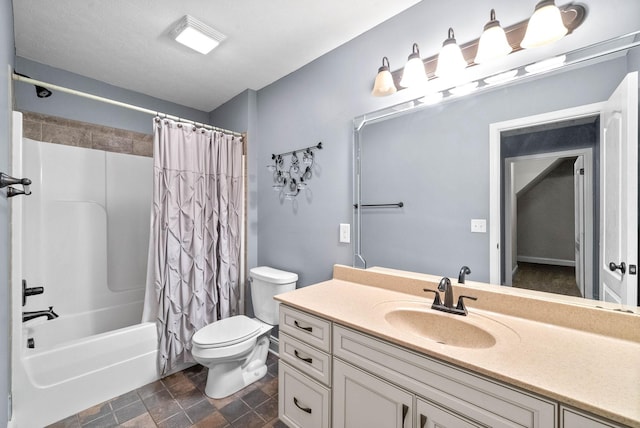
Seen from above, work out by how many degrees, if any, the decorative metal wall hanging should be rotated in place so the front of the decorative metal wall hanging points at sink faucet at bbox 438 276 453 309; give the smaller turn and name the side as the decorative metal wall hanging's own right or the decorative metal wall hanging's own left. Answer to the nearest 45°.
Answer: approximately 90° to the decorative metal wall hanging's own left

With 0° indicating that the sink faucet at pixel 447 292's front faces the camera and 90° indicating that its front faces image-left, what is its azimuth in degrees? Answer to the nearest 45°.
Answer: approximately 45°

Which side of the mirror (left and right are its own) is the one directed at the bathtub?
front

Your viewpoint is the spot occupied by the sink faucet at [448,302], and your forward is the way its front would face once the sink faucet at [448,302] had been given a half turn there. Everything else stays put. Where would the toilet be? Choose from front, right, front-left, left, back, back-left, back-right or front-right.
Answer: back-left

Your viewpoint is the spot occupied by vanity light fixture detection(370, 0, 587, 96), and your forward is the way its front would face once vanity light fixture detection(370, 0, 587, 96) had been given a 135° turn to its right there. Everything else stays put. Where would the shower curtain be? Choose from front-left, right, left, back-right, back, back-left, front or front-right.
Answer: left

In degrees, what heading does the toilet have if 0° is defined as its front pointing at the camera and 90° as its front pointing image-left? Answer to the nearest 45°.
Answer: approximately 45°

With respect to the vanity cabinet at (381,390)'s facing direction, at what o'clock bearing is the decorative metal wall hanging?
The decorative metal wall hanging is roughly at 3 o'clock from the vanity cabinet.

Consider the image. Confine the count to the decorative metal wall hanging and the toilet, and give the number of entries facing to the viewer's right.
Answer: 0

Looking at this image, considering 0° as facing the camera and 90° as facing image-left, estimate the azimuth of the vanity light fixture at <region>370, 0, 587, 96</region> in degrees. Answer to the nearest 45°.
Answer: approximately 45°

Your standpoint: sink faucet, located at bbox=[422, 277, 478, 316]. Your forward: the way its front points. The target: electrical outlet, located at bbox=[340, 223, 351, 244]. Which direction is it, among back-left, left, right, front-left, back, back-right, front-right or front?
right
